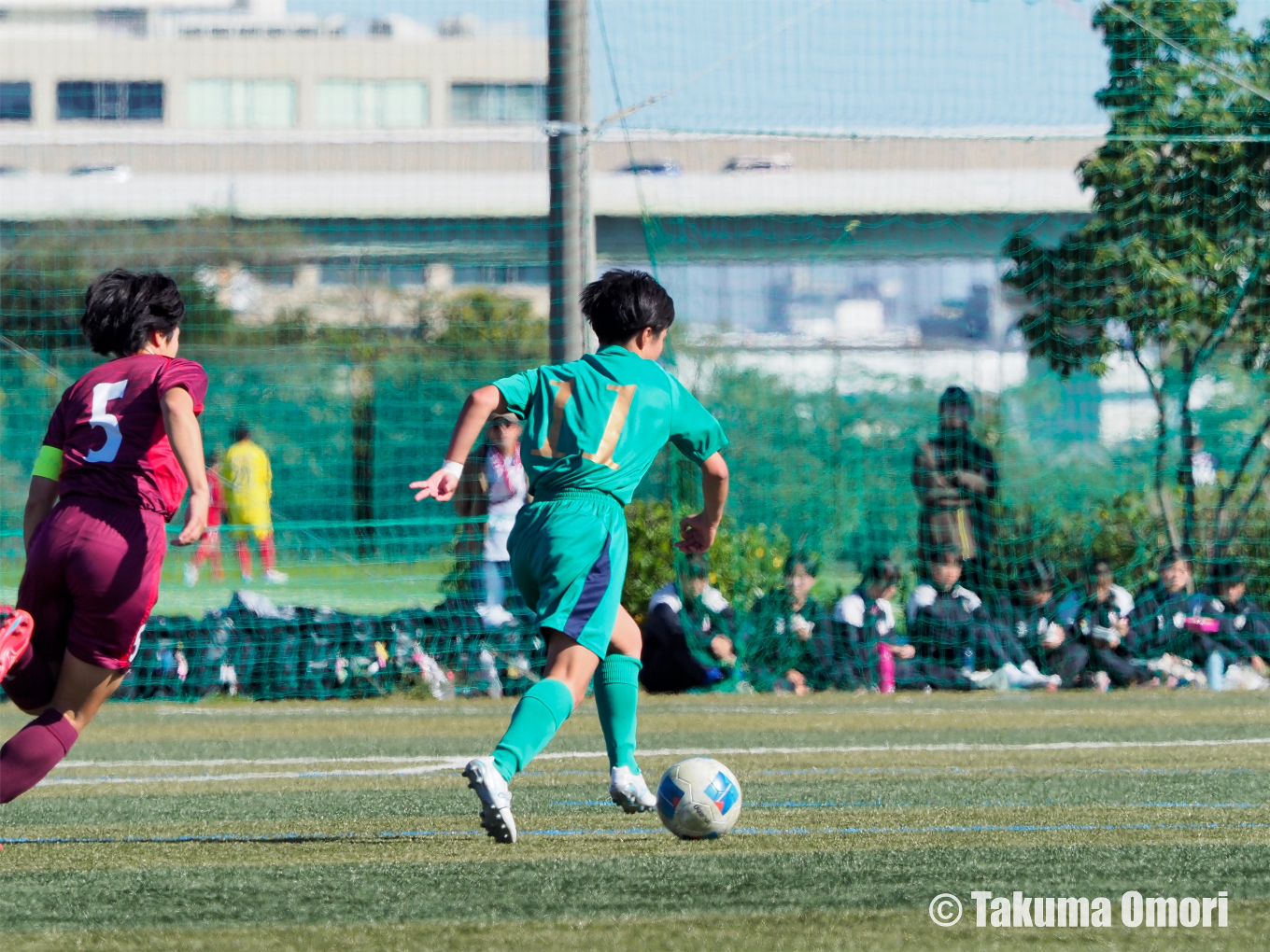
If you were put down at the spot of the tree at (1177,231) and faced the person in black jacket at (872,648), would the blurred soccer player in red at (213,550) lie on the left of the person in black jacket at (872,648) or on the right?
right

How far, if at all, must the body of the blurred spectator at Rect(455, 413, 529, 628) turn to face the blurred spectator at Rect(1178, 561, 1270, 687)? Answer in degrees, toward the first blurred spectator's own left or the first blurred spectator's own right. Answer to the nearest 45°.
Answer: approximately 45° to the first blurred spectator's own left

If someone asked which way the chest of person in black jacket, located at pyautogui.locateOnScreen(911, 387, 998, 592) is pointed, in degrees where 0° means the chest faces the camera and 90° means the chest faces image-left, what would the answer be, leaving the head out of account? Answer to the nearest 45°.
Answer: approximately 0°

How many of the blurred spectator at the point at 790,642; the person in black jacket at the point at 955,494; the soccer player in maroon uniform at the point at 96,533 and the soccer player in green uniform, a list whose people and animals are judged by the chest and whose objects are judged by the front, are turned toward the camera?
2

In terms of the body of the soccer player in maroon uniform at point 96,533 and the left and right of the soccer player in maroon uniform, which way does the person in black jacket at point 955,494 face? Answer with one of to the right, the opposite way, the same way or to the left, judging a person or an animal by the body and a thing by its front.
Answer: the opposite way

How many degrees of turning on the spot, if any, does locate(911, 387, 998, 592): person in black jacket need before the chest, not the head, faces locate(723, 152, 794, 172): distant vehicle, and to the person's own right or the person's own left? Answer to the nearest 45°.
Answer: approximately 180°
